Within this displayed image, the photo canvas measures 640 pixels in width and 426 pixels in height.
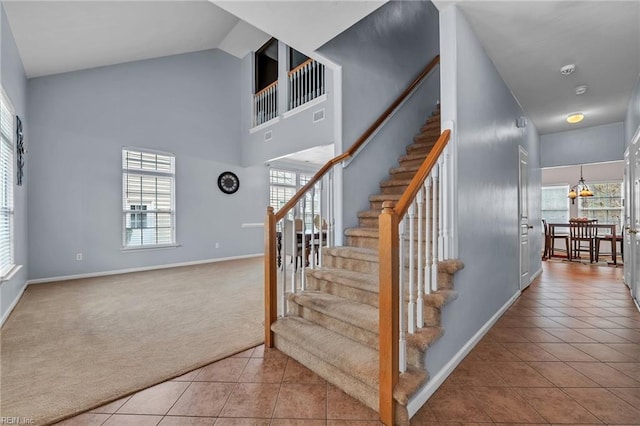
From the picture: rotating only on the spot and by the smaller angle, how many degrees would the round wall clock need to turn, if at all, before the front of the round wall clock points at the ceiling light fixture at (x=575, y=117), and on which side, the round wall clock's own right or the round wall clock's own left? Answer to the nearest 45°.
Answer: approximately 45° to the round wall clock's own left

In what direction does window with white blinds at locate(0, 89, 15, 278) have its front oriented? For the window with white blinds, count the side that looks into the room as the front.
to the viewer's right

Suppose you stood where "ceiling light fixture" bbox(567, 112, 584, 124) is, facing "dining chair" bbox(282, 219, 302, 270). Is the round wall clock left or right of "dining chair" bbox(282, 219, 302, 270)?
right

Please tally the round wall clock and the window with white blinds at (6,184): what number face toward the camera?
1

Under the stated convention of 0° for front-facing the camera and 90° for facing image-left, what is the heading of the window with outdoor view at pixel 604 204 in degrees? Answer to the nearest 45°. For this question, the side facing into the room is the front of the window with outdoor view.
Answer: approximately 0°

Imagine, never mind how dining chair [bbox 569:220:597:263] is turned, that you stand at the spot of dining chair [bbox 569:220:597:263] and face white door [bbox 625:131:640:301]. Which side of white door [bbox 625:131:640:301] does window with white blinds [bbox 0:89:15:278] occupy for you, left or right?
right

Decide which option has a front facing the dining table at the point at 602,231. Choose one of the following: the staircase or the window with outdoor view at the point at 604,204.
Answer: the window with outdoor view

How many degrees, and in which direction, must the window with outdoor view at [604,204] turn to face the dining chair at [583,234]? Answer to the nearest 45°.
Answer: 0° — it already faces it

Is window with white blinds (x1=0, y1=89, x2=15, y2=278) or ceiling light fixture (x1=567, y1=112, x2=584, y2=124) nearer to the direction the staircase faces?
the window with white blinds
